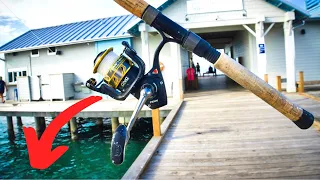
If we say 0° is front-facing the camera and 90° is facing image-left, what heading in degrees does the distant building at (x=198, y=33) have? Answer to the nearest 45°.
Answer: approximately 0°

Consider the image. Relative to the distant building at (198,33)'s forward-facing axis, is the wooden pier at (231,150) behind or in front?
in front

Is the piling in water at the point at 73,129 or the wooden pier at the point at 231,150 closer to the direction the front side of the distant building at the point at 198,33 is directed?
the wooden pier
